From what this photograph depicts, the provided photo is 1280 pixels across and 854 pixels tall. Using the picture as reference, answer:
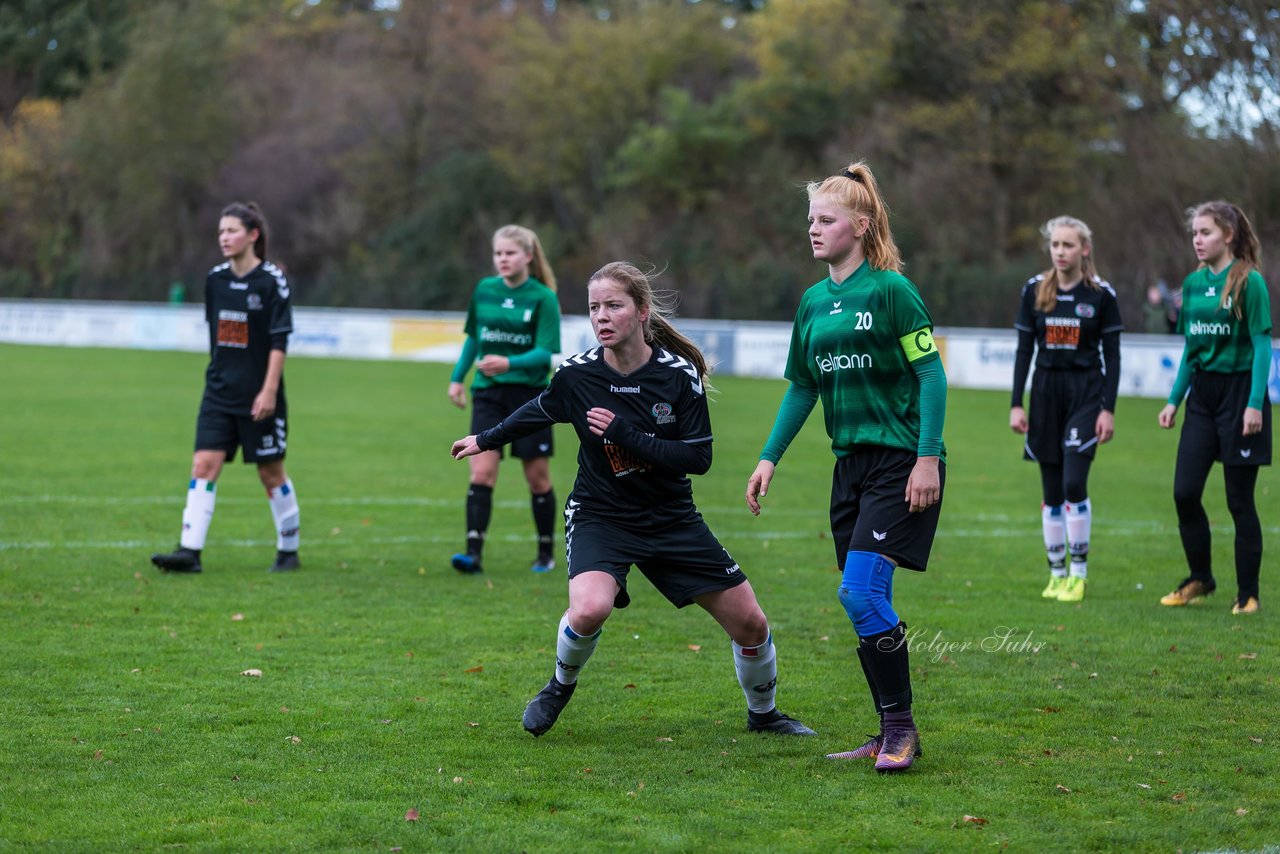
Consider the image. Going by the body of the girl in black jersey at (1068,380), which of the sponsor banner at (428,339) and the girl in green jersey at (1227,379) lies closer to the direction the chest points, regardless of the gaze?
the girl in green jersey

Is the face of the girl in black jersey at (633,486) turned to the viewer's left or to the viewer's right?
to the viewer's left

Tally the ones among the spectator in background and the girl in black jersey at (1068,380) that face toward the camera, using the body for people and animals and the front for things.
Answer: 2

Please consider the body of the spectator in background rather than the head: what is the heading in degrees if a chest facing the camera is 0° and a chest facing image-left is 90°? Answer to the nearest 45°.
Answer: approximately 0°

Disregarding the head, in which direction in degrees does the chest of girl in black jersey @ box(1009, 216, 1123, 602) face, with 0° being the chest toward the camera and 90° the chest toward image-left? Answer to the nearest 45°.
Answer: approximately 0°

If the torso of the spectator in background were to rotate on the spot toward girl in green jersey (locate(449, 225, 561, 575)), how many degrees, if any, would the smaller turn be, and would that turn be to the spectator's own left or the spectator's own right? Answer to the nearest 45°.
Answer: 0° — they already face them

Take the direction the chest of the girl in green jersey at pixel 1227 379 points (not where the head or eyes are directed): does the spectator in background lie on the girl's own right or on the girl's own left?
on the girl's own right

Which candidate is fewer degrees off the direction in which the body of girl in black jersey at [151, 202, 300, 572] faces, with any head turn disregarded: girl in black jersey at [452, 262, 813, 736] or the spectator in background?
the girl in black jersey

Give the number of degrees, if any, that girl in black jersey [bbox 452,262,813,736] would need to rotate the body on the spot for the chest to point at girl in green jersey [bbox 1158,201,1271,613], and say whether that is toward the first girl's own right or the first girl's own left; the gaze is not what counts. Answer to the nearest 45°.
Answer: approximately 135° to the first girl's own left

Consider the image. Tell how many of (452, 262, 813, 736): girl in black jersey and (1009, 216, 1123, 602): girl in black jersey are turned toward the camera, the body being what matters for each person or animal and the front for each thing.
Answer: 2

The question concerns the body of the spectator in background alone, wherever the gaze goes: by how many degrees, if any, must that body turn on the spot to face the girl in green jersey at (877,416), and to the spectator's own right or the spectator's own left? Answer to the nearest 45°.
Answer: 0° — they already face them
